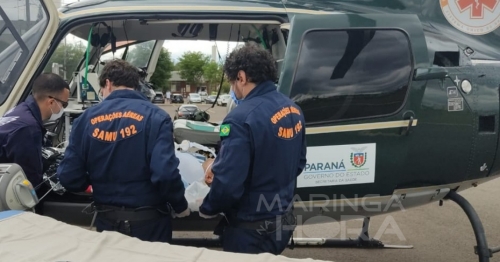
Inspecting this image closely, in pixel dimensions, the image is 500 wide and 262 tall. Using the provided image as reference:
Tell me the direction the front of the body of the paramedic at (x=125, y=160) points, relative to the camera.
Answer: away from the camera

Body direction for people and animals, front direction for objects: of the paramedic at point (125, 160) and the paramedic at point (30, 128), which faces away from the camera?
the paramedic at point (125, 160)

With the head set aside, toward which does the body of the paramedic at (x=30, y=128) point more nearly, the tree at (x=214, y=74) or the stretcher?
the stretcher

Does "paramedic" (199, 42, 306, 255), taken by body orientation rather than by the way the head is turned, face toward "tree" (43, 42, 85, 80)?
yes

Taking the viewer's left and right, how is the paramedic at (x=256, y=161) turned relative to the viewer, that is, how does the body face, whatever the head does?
facing away from the viewer and to the left of the viewer

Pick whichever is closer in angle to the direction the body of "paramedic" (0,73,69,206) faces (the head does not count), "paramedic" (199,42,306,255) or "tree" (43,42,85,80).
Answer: the paramedic

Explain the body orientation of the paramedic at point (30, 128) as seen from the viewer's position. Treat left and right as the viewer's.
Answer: facing to the right of the viewer

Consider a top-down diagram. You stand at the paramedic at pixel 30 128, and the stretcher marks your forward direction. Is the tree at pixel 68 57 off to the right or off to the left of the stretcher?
left
